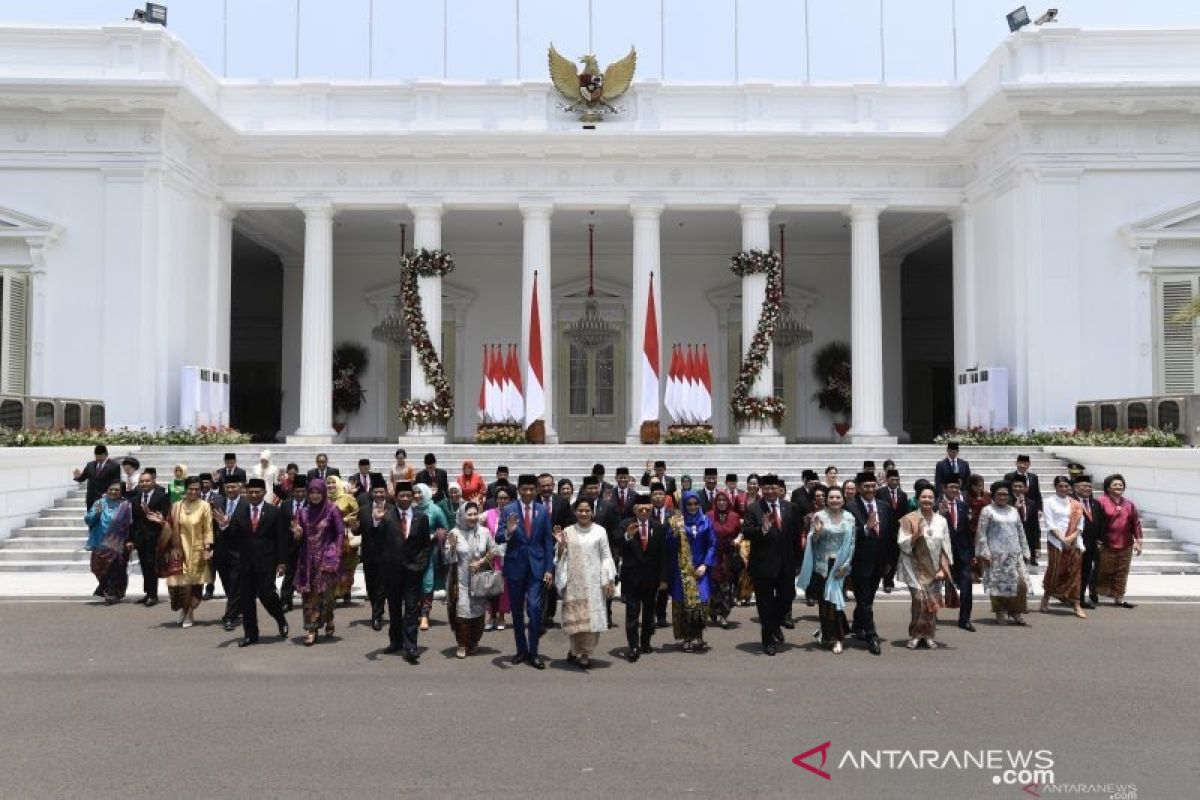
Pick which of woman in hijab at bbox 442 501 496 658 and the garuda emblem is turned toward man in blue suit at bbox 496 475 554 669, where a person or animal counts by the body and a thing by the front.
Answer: the garuda emblem

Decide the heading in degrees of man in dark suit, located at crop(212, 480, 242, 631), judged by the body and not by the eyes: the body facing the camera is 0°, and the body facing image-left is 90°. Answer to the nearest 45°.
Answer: approximately 0°

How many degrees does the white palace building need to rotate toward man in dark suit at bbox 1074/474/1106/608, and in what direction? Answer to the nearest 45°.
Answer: approximately 45° to its left

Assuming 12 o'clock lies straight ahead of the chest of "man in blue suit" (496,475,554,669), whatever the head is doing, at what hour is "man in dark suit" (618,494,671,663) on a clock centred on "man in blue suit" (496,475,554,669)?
"man in dark suit" (618,494,671,663) is roughly at 9 o'clock from "man in blue suit" (496,475,554,669).

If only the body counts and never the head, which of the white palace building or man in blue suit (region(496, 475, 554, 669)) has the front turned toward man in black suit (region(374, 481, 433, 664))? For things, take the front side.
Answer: the white palace building

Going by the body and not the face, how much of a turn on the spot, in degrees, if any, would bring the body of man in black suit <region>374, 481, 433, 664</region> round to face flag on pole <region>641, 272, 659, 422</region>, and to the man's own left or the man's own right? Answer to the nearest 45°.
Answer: approximately 135° to the man's own left

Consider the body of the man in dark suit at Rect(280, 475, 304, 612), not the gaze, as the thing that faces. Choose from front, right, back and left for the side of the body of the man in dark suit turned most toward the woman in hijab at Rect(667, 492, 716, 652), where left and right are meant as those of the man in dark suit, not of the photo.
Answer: left

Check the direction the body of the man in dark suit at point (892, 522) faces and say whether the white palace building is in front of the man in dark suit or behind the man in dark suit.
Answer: behind

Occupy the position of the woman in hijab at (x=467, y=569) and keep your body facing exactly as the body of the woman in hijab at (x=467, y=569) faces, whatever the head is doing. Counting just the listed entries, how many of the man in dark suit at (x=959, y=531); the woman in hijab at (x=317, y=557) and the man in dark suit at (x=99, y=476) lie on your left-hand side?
1

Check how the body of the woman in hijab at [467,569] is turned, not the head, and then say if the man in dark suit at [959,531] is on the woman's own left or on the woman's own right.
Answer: on the woman's own left
